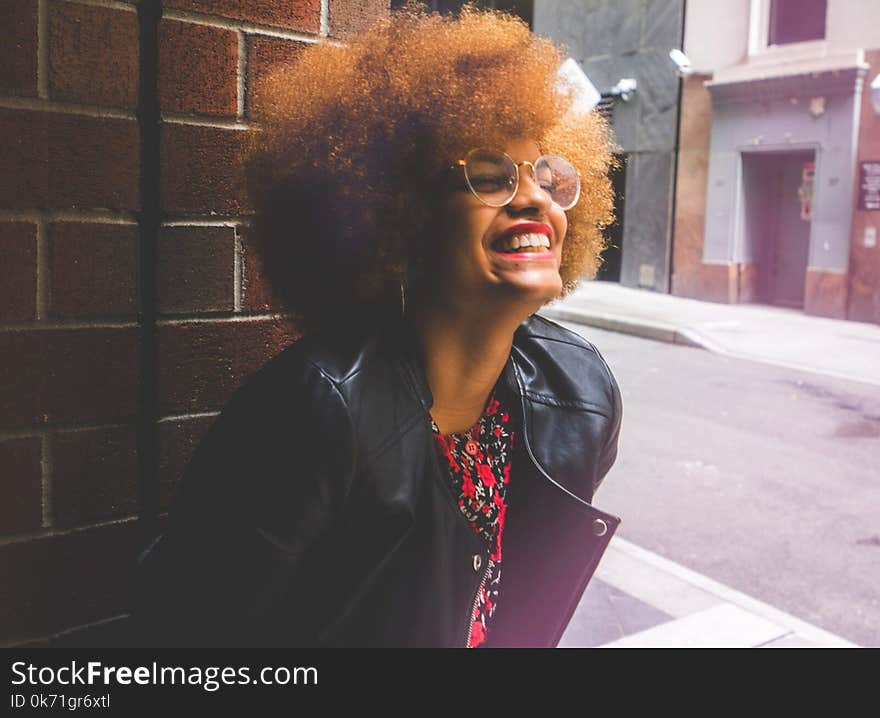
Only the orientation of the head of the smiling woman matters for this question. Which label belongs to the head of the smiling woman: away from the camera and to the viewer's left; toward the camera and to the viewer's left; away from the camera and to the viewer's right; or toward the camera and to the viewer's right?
toward the camera and to the viewer's right

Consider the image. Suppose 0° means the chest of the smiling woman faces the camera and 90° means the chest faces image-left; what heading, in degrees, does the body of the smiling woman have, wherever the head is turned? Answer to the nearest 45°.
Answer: approximately 315°

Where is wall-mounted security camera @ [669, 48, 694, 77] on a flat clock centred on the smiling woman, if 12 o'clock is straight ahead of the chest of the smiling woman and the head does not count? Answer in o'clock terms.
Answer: The wall-mounted security camera is roughly at 8 o'clock from the smiling woman.

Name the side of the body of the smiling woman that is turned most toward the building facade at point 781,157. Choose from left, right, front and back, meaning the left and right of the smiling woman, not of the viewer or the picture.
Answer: left
